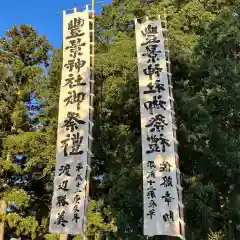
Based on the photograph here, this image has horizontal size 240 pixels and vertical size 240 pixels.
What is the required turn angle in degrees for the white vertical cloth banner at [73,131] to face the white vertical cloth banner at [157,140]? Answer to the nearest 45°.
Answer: approximately 90° to its left

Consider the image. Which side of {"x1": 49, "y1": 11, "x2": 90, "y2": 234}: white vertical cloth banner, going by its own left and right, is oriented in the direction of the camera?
front
